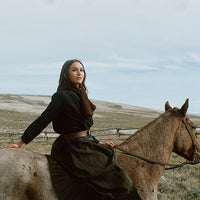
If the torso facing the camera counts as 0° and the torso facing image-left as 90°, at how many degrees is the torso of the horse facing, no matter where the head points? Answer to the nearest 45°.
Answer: approximately 270°
